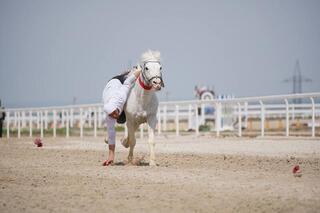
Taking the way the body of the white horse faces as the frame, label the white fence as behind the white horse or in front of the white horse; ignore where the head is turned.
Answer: behind

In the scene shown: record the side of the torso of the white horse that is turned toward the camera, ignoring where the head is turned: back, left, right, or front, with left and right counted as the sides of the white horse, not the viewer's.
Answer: front

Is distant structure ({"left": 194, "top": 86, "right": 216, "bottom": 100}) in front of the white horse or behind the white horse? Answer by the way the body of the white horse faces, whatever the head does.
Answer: behind
